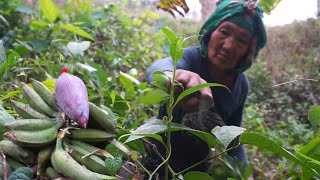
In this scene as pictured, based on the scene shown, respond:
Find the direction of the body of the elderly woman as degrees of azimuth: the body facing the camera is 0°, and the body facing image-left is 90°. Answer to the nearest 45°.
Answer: approximately 45°

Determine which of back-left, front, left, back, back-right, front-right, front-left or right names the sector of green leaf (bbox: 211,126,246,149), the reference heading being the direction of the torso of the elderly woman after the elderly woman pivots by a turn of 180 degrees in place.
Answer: back-right

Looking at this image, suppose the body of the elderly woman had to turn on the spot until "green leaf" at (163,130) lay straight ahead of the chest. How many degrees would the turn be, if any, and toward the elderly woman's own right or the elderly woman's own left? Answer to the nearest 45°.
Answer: approximately 45° to the elderly woman's own left

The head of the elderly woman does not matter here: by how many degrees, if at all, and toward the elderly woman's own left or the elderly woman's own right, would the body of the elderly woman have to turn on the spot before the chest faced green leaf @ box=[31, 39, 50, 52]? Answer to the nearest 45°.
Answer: approximately 90° to the elderly woman's own right
